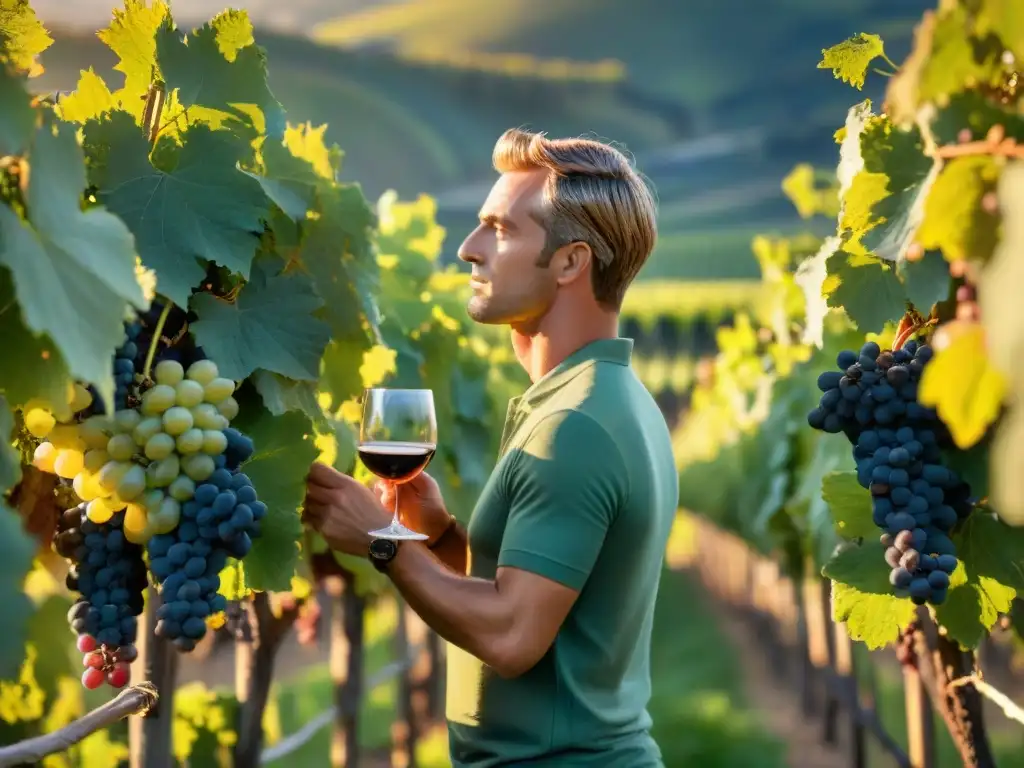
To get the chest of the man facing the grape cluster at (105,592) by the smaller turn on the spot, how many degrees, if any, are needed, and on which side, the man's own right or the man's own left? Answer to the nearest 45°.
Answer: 0° — they already face it

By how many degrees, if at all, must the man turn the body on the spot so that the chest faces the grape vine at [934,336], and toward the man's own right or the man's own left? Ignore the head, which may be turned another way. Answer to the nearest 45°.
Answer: approximately 135° to the man's own left

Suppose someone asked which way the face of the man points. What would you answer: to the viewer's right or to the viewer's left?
to the viewer's left

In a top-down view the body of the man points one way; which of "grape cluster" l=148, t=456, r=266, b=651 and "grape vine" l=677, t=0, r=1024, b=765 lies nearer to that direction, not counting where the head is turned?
the grape cluster

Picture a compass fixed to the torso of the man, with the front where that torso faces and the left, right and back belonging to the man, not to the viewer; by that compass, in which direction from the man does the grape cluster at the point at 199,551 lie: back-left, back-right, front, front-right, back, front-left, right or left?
front-left

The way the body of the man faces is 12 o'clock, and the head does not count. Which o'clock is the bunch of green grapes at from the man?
The bunch of green grapes is roughly at 11 o'clock from the man.

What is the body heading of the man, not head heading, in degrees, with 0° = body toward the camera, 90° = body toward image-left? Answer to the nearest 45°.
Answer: approximately 90°

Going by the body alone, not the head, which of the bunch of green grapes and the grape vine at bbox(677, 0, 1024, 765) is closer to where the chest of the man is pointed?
the bunch of green grapes
